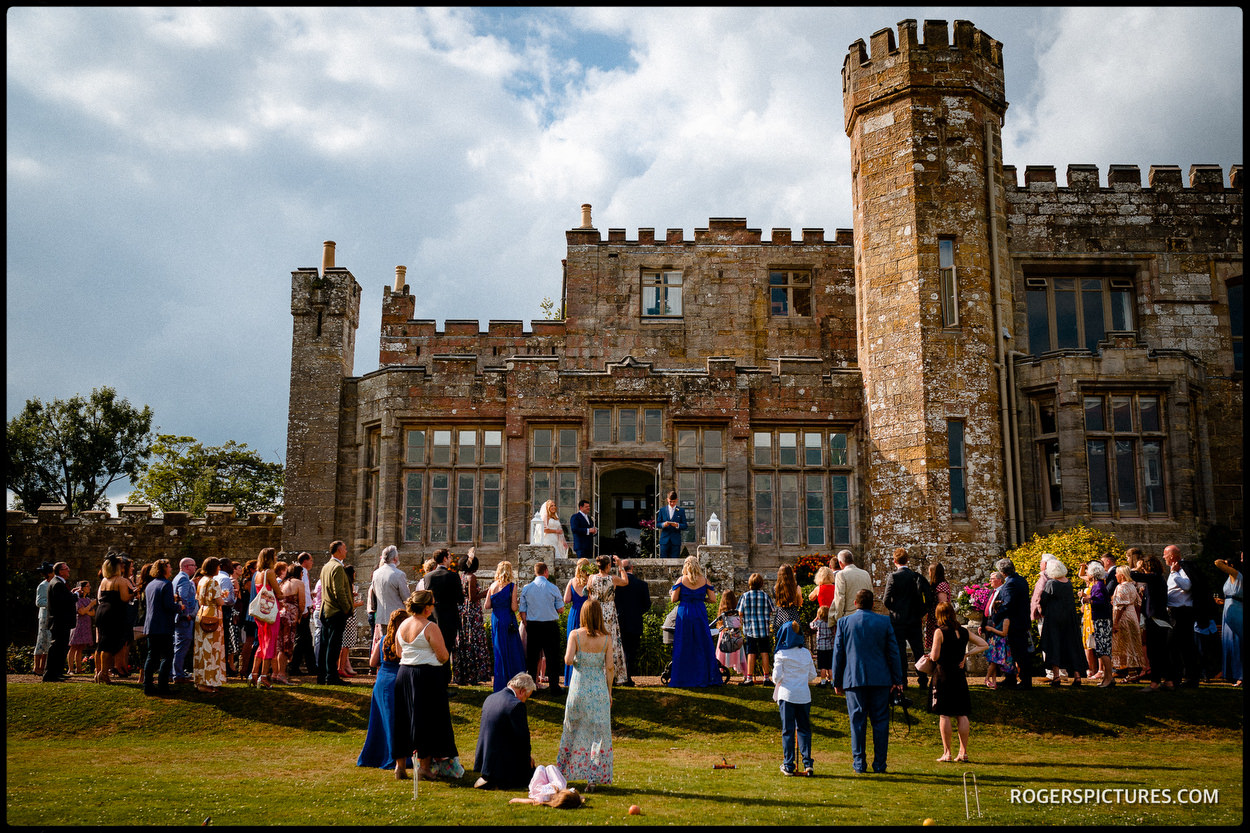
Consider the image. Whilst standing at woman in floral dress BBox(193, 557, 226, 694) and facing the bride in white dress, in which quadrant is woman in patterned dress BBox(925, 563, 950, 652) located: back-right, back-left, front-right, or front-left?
front-right

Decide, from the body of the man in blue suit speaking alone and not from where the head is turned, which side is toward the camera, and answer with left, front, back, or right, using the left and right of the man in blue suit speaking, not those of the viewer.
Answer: front

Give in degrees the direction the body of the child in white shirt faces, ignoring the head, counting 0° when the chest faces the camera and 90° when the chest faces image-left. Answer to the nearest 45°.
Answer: approximately 180°

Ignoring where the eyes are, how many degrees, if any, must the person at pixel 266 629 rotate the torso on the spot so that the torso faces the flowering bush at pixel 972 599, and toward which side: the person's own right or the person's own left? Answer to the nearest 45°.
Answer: approximately 45° to the person's own right

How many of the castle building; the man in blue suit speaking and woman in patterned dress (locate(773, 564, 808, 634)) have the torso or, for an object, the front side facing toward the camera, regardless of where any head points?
2

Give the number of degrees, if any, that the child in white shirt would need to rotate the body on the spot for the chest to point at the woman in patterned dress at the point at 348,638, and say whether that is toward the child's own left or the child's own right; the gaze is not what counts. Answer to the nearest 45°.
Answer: approximately 45° to the child's own left

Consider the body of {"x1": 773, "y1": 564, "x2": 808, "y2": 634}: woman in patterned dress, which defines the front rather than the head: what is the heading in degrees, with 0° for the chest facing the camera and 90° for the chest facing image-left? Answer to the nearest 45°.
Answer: approximately 180°

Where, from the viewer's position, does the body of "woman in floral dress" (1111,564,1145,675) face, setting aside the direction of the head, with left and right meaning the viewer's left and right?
facing away from the viewer and to the left of the viewer

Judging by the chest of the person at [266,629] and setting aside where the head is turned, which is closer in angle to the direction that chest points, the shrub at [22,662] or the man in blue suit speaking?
the man in blue suit speaking

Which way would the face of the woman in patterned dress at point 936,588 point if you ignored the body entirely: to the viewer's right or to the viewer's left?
to the viewer's left

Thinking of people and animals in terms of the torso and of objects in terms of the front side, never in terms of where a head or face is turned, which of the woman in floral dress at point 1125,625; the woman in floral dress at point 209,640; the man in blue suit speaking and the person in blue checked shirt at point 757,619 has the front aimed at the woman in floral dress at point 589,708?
the man in blue suit speaking

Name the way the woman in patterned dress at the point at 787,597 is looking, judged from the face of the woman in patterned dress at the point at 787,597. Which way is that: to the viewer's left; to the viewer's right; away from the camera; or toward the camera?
away from the camera

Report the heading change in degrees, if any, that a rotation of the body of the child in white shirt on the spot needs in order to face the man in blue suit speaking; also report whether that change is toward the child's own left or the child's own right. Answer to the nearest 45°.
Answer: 0° — they already face them

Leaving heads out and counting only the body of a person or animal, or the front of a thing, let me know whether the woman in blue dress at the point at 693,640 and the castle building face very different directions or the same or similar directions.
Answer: very different directions

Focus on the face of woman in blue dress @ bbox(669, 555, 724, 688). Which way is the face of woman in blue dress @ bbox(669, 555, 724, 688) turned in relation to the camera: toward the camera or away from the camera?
away from the camera
